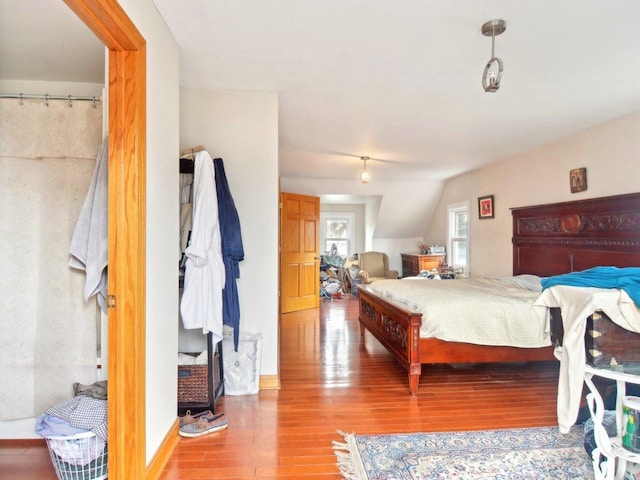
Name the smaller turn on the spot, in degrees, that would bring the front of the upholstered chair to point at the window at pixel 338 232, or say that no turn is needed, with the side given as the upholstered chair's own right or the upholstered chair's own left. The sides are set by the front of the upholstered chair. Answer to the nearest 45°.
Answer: approximately 180°

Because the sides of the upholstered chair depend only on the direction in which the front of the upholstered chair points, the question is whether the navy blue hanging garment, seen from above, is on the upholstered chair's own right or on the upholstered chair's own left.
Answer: on the upholstered chair's own right

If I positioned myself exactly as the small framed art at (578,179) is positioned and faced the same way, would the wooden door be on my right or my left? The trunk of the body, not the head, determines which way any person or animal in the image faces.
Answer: on my right

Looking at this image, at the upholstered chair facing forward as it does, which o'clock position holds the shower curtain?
The shower curtain is roughly at 2 o'clock from the upholstered chair.

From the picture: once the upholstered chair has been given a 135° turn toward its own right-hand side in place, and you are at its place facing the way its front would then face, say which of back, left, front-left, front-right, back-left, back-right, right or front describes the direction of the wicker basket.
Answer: left

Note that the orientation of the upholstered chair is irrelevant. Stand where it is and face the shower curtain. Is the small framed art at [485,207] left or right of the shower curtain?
left

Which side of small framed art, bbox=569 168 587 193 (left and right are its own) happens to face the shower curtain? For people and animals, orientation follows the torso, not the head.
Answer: front

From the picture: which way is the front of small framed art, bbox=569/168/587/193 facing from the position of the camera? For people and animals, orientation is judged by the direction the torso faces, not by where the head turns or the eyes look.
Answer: facing the viewer and to the left of the viewer

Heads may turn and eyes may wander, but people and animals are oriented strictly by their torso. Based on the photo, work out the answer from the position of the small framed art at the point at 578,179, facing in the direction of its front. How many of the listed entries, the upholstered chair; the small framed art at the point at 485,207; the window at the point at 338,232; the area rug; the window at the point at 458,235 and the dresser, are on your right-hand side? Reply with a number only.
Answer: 5

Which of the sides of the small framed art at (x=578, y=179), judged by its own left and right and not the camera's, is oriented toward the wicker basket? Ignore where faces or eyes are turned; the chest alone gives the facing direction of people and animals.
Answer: front

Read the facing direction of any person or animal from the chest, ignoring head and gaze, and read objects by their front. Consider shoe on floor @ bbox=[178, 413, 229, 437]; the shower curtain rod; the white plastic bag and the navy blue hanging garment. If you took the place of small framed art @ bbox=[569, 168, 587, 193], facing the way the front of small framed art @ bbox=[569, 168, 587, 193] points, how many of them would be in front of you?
4

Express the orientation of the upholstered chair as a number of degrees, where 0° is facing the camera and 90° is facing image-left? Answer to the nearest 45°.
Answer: approximately 315°

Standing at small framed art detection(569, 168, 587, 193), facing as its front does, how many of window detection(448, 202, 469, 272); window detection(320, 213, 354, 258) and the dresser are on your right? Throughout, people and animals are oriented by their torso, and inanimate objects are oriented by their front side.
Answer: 3

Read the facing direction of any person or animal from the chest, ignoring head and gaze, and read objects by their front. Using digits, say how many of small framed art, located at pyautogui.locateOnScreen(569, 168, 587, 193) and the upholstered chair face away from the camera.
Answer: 0
